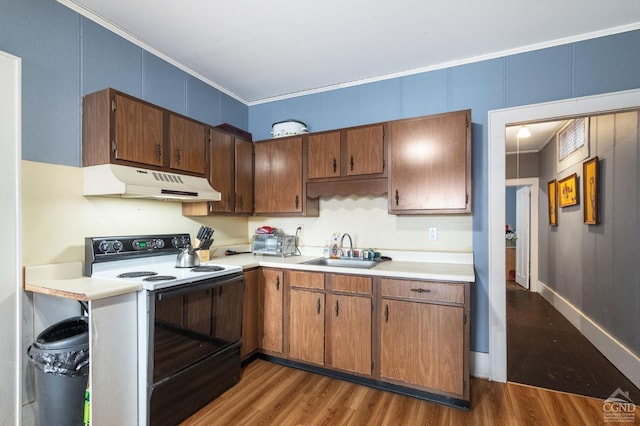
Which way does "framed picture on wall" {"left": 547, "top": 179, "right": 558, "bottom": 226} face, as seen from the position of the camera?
facing to the left of the viewer

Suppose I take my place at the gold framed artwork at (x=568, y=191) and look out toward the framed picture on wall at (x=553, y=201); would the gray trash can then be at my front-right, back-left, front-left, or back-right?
back-left

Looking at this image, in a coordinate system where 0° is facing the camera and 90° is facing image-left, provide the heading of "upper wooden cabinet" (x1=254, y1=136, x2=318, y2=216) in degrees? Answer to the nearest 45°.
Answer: approximately 45°

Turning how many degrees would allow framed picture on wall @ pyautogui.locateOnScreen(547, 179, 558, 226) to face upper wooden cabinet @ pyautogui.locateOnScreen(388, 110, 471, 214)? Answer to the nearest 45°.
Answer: approximately 90° to its left

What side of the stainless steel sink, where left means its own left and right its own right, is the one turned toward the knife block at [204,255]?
right

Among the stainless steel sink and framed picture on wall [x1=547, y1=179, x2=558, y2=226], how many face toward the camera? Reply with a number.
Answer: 1

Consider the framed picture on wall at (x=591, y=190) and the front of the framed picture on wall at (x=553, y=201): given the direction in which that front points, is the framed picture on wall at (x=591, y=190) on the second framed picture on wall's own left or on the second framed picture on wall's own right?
on the second framed picture on wall's own left

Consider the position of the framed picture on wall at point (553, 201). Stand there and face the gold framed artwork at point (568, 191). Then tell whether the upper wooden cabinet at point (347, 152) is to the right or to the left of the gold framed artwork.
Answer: right
